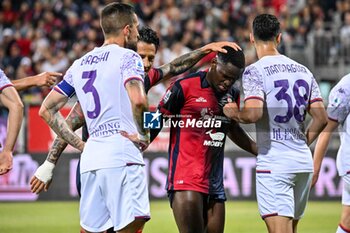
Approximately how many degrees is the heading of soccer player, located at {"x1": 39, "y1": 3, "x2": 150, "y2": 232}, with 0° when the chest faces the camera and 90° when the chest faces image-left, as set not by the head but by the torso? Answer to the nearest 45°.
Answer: approximately 225°

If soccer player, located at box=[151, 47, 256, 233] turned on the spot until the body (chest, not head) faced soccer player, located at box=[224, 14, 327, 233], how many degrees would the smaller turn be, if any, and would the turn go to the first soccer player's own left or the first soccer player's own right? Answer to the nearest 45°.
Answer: approximately 45° to the first soccer player's own left

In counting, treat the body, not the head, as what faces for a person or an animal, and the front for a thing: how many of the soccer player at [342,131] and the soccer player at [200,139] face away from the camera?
0

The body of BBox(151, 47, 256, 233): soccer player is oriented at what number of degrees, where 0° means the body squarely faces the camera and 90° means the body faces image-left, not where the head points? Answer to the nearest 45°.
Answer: approximately 315°

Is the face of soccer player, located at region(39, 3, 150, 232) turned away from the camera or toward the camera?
away from the camera

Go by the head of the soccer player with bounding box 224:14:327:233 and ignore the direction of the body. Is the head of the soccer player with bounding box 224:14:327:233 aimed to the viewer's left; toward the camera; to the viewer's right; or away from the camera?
away from the camera
